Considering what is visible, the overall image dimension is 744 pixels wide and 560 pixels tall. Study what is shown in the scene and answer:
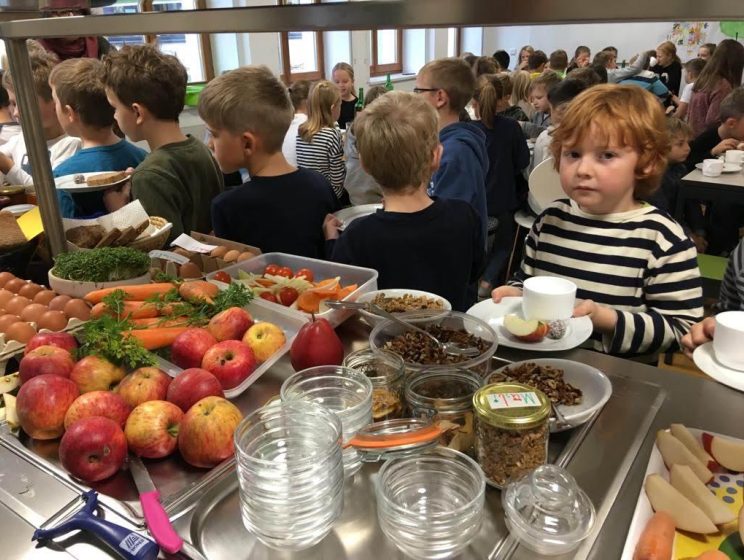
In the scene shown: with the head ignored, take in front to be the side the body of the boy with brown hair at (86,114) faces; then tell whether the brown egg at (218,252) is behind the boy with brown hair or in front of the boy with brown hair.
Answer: behind

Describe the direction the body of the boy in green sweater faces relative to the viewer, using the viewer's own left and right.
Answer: facing away from the viewer and to the left of the viewer

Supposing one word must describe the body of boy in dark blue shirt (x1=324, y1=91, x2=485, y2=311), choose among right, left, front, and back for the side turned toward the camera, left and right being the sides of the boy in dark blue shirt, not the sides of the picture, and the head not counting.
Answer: back

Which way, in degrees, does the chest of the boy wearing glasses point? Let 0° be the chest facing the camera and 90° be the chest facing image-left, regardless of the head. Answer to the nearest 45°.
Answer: approximately 135°

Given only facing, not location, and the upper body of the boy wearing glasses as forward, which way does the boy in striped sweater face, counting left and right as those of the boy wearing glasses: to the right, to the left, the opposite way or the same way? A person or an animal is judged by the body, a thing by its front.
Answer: to the left

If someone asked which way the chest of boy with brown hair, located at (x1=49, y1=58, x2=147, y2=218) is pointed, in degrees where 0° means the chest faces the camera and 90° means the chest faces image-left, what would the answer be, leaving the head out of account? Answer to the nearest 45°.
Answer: approximately 135°

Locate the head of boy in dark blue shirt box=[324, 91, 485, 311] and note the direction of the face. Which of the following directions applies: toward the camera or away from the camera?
away from the camera

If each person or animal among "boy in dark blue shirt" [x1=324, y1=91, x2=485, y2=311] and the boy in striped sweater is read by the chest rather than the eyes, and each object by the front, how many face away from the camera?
1

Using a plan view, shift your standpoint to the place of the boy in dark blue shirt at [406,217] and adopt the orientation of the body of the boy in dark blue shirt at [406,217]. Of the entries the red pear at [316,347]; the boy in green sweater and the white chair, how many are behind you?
1

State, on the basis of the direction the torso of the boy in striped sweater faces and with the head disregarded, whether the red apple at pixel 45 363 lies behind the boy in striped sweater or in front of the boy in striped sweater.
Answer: in front

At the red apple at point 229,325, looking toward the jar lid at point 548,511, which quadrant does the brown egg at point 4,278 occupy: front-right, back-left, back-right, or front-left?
back-right

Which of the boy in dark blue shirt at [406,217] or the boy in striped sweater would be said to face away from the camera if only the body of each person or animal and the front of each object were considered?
the boy in dark blue shirt

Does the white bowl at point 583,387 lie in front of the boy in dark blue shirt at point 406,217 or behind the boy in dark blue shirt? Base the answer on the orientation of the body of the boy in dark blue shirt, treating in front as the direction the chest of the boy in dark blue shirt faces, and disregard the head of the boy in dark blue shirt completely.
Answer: behind

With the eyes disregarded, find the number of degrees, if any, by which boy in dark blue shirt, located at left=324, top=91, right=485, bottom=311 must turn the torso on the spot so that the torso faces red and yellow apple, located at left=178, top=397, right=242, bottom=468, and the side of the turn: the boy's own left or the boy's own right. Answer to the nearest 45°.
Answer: approximately 180°
